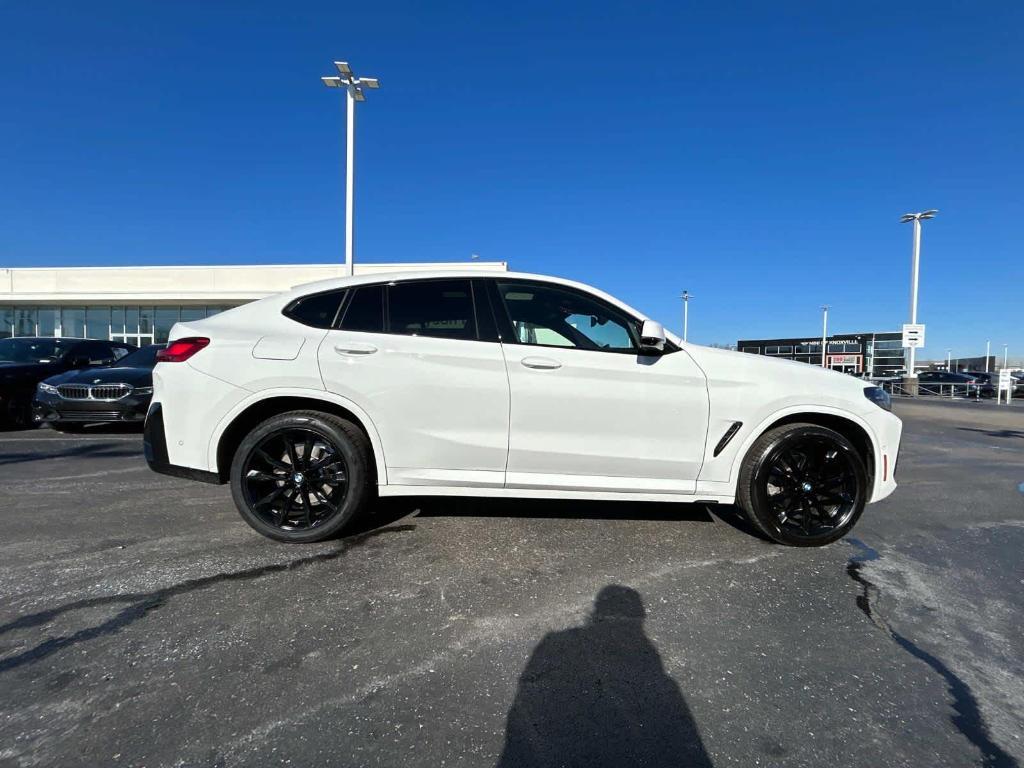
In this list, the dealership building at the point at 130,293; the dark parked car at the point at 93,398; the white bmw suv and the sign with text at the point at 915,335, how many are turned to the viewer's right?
1

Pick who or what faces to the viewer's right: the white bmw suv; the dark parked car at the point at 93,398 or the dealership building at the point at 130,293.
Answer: the white bmw suv

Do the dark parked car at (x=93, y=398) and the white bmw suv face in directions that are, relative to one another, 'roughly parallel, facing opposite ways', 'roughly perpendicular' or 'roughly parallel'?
roughly perpendicular

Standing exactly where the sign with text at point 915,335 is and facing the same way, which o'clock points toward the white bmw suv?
The white bmw suv is roughly at 12 o'clock from the sign with text.

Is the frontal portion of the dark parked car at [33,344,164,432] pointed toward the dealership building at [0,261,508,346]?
no

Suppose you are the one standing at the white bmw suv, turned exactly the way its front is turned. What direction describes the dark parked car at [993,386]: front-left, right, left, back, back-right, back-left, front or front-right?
front-left

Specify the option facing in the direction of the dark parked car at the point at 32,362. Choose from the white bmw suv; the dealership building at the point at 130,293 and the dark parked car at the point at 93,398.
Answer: the dealership building

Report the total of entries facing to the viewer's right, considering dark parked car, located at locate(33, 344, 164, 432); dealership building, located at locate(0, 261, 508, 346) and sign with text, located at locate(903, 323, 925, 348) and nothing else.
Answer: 0

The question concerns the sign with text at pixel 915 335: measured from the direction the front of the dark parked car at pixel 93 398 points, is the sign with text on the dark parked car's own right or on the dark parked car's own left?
on the dark parked car's own left

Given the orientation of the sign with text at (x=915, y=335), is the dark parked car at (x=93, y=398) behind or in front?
in front

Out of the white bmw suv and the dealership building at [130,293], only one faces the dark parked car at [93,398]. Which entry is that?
the dealership building

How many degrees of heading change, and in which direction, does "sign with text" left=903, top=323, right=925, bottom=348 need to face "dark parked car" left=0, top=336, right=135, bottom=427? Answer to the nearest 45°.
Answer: approximately 45° to its right

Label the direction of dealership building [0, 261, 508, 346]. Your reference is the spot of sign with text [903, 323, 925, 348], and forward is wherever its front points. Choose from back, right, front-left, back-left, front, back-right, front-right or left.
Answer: front-right

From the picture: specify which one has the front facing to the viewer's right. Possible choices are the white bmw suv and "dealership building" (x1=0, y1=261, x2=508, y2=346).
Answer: the white bmw suv

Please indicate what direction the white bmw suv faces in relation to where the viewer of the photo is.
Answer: facing to the right of the viewer

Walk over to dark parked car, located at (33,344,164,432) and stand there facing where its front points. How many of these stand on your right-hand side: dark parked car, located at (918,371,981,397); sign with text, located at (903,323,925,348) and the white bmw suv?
0

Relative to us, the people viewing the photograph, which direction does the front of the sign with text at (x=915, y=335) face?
facing the viewer

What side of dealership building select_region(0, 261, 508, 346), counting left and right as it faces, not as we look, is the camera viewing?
front
